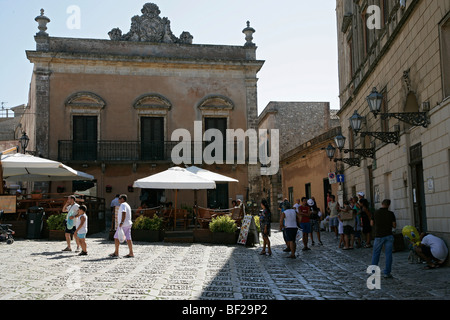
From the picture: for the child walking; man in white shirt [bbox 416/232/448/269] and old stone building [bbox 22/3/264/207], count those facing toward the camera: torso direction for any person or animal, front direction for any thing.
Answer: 1

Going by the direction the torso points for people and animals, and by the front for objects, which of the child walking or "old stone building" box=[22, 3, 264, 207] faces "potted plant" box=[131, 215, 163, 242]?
the old stone building

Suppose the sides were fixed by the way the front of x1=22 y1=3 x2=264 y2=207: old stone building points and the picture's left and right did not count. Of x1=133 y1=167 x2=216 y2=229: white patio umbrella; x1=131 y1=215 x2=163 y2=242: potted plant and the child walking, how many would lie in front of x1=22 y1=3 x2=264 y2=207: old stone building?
3

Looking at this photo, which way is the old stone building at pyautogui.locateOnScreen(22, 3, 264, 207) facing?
toward the camera

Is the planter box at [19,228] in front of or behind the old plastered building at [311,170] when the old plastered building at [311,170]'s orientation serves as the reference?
in front

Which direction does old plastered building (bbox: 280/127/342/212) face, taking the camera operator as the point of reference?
facing the viewer and to the left of the viewer

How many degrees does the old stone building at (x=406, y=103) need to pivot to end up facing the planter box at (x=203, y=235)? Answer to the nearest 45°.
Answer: approximately 45° to its right

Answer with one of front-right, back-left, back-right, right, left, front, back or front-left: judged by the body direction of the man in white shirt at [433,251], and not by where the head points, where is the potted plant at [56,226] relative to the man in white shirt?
front

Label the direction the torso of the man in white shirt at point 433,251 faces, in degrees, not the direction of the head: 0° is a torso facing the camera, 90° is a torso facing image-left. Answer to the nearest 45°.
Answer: approximately 90°

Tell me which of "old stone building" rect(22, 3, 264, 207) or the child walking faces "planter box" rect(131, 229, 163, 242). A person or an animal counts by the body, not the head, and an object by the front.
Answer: the old stone building

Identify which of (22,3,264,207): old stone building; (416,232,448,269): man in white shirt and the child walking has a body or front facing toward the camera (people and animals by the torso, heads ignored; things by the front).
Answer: the old stone building
